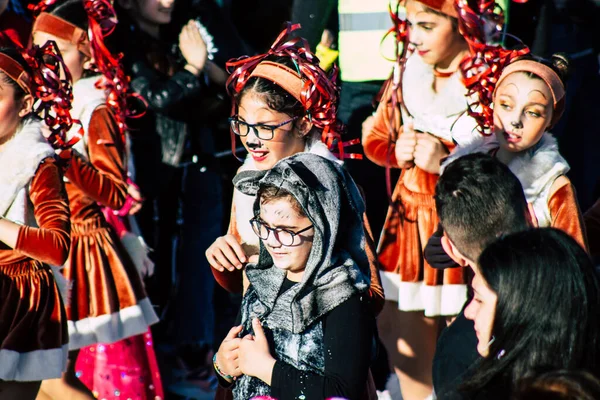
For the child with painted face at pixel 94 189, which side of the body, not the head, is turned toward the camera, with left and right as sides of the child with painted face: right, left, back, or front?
left

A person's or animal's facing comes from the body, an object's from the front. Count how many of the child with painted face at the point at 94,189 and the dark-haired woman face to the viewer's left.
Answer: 2

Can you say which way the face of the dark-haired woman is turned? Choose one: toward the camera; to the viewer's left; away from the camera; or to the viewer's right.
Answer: to the viewer's left

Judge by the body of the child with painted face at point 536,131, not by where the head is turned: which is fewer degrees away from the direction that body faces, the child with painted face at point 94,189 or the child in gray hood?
the child in gray hood

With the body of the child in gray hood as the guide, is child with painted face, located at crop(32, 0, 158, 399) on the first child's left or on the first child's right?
on the first child's right

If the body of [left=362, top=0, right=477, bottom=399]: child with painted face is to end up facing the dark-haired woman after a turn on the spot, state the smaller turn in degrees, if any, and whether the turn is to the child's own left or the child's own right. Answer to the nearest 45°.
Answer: approximately 45° to the child's own left

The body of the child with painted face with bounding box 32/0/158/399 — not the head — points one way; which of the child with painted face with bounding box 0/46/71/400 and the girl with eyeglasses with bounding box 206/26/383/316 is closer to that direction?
the child with painted face

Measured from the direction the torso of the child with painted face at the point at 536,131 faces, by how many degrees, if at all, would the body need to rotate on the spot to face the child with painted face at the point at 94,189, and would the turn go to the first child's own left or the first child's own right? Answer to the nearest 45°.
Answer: approximately 45° to the first child's own right
